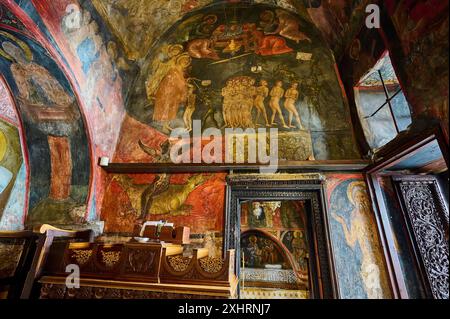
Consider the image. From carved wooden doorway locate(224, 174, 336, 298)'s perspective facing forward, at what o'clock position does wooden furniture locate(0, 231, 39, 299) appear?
The wooden furniture is roughly at 2 o'clock from the carved wooden doorway.

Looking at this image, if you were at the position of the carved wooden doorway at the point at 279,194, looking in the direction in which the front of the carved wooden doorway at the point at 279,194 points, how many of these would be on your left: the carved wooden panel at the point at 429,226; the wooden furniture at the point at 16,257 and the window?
2

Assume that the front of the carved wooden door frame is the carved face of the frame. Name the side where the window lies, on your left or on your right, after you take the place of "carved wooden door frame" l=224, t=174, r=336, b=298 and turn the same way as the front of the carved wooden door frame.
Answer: on your left

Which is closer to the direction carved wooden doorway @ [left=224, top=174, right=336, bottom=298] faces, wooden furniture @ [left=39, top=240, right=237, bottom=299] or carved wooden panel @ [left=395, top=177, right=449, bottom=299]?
the wooden furniture

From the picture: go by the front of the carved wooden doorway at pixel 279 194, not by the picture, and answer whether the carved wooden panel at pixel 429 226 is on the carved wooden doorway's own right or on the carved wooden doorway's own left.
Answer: on the carved wooden doorway's own left

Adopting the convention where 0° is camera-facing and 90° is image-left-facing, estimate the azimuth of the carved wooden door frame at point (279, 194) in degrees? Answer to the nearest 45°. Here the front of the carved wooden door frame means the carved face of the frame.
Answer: approximately 0°
